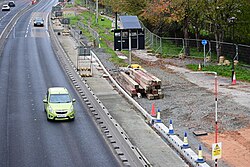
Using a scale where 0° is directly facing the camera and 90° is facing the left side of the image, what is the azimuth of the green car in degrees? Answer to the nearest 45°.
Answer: approximately 0°

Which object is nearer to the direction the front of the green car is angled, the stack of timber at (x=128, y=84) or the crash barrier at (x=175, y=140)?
the crash barrier

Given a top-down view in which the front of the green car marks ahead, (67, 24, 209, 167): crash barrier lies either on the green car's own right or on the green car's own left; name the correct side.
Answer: on the green car's own left

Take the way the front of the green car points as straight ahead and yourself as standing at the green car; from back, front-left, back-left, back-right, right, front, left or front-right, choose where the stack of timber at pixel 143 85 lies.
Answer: back-left

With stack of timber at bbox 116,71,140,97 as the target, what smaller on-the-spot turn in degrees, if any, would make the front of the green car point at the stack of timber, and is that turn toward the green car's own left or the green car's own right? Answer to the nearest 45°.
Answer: approximately 135° to the green car's own left
